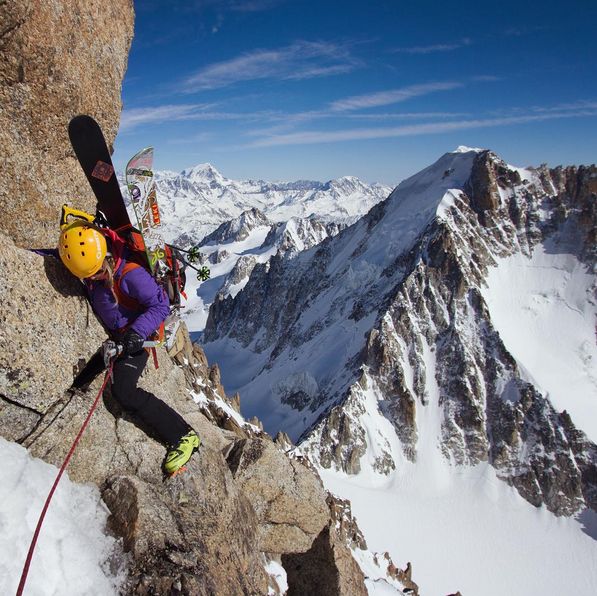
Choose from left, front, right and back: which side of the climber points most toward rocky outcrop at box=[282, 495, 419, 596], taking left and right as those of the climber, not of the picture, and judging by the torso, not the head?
back

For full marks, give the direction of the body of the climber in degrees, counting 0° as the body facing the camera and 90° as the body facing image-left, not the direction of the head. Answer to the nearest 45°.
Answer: approximately 45°
